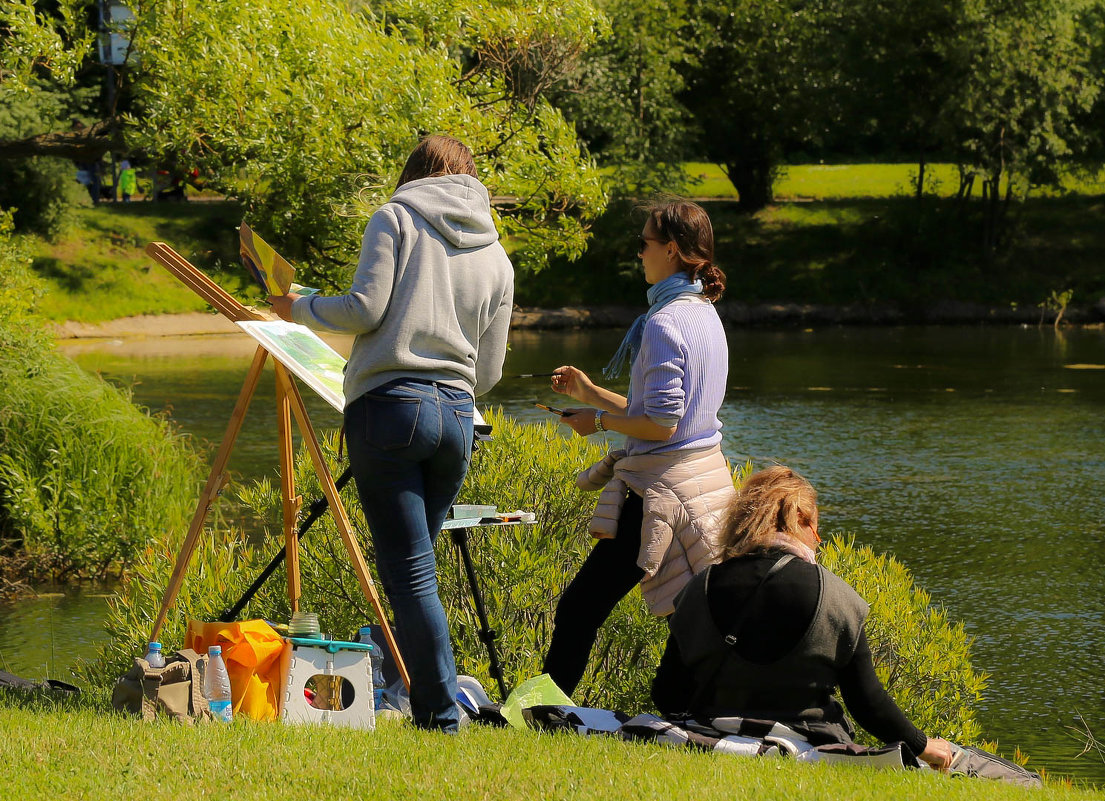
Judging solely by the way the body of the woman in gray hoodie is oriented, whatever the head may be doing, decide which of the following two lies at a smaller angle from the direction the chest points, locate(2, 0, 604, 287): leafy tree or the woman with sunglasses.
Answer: the leafy tree

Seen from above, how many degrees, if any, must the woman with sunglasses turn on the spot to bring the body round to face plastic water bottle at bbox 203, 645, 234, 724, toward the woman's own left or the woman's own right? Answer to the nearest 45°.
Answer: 0° — they already face it

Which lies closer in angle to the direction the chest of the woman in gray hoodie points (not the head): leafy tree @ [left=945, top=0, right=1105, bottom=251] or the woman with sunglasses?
the leafy tree

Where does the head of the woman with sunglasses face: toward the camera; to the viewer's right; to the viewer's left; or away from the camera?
to the viewer's left

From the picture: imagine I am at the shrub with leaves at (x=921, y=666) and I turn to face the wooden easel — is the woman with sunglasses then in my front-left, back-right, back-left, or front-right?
front-left

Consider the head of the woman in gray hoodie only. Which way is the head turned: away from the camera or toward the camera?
away from the camera

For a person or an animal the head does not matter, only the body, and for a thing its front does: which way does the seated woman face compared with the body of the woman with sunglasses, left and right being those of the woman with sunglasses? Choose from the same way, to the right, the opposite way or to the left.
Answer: to the right

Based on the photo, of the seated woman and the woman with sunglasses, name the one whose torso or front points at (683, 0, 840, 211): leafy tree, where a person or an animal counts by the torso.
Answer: the seated woman

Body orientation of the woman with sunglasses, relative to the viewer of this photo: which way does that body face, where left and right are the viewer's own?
facing to the left of the viewer

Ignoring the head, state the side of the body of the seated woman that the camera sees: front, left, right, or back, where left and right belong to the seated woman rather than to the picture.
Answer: back

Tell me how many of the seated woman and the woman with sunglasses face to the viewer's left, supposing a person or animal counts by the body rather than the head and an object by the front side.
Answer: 1

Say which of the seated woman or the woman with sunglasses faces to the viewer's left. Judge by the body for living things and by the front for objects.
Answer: the woman with sunglasses

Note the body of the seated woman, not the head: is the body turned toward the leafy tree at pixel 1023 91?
yes
